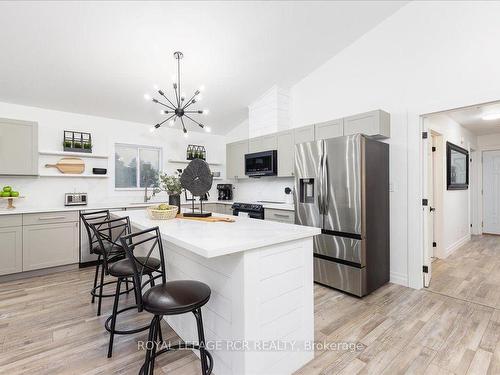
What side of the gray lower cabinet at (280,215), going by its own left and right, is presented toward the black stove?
right

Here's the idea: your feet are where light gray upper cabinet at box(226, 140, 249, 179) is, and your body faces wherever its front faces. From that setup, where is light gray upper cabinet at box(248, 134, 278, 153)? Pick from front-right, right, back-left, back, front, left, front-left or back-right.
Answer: left

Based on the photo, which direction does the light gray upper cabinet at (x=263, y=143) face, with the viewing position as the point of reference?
facing the viewer and to the left of the viewer

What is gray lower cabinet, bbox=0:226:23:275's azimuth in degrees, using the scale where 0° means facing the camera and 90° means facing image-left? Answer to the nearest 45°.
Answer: approximately 0°

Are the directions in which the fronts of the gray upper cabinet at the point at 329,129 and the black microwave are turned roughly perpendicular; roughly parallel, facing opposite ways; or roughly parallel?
roughly parallel

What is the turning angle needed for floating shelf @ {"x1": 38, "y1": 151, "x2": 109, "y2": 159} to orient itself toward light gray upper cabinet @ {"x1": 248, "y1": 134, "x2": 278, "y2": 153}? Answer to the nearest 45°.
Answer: approximately 45° to its left

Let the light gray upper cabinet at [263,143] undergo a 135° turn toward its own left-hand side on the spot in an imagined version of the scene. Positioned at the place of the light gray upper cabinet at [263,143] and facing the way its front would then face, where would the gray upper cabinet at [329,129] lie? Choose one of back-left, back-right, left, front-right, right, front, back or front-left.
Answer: front-right

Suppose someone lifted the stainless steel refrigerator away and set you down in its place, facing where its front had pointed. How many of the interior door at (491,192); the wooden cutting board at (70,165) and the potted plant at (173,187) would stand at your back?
1

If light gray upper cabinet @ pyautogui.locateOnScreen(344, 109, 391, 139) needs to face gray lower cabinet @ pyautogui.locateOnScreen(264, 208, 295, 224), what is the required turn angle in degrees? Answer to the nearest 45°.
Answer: approximately 45° to its right

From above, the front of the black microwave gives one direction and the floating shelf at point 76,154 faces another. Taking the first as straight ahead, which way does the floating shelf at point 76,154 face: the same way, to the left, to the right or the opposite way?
to the left

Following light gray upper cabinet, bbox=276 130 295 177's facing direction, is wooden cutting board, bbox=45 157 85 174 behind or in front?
in front

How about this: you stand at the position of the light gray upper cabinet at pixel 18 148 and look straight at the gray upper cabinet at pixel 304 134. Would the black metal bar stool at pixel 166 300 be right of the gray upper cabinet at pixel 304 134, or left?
right

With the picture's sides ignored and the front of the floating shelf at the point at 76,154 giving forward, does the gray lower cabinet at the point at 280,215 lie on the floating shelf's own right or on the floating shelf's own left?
on the floating shelf's own left

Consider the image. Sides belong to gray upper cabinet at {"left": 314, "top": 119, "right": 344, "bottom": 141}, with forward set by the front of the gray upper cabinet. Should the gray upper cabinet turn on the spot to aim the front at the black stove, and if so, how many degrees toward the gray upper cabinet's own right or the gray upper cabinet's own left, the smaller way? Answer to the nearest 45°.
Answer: approximately 45° to the gray upper cabinet's own right

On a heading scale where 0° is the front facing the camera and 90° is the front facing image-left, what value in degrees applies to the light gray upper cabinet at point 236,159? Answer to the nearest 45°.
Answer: approximately 45°

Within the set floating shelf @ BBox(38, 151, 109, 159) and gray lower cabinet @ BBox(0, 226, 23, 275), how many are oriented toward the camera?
2

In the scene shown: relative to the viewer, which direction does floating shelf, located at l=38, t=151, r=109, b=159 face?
toward the camera

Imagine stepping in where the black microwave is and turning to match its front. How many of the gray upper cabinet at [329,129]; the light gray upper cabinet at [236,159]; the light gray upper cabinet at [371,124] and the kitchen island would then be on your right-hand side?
1
